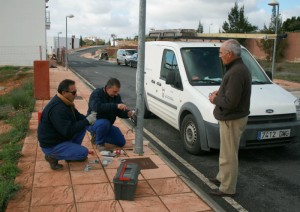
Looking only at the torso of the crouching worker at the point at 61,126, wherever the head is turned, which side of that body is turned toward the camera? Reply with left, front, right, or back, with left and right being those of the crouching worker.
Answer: right

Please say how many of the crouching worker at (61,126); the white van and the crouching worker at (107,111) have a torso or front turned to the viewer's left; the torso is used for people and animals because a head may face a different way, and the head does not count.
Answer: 0

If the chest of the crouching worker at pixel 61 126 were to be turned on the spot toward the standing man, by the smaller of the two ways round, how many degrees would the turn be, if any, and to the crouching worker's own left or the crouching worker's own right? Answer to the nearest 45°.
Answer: approximately 45° to the crouching worker's own right

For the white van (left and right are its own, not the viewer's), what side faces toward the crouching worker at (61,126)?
right

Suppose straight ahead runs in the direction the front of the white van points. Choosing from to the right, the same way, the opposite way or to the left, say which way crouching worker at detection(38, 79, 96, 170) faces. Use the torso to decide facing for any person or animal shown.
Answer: to the left

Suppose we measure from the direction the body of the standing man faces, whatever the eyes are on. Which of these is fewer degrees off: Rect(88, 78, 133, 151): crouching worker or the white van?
the crouching worker

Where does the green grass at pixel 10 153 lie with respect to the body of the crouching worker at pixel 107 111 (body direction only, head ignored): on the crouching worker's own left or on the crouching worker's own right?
on the crouching worker's own right

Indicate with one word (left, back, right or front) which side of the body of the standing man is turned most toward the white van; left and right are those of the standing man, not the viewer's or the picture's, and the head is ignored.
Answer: right

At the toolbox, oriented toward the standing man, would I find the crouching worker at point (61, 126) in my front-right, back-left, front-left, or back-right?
back-left

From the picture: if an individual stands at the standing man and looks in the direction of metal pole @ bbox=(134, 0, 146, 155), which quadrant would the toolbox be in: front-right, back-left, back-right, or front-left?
front-left

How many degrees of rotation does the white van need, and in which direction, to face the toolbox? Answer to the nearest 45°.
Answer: approximately 45° to its right

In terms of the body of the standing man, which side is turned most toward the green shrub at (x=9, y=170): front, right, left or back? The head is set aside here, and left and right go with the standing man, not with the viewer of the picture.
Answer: front

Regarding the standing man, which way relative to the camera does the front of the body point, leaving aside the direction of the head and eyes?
to the viewer's left

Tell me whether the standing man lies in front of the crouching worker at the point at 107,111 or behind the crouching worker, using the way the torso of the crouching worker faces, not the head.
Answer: in front

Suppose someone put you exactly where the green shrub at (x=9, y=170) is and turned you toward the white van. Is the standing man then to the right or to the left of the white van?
right

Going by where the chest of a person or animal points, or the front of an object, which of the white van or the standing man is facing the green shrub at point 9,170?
the standing man

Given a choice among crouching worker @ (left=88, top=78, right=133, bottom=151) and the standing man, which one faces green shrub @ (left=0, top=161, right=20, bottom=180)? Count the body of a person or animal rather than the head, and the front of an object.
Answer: the standing man

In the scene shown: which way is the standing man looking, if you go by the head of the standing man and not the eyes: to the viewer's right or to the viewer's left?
to the viewer's left

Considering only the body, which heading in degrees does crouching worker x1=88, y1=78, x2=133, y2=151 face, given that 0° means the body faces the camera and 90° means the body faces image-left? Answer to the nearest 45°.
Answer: approximately 315°
